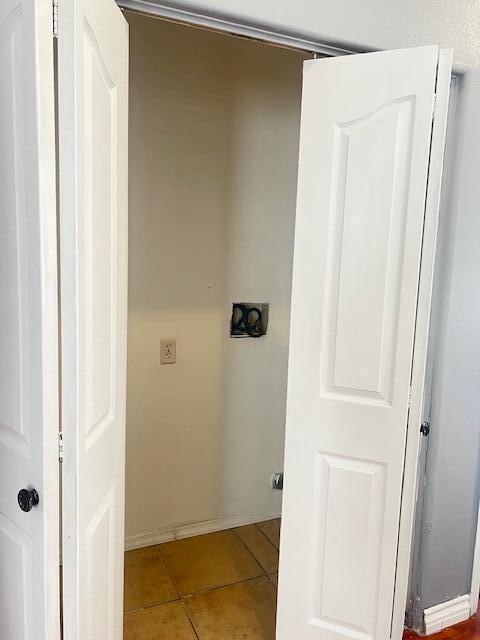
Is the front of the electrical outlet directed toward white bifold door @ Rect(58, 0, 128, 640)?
yes

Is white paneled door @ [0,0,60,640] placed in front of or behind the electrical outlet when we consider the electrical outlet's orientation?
in front

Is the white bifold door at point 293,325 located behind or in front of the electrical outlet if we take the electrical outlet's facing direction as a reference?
in front

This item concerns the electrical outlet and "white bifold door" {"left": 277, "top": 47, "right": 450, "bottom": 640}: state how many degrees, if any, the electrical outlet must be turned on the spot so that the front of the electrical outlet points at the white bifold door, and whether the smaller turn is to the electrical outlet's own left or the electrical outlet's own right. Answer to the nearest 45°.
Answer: approximately 45° to the electrical outlet's own left

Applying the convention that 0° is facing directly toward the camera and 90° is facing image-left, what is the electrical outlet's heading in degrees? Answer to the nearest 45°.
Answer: approximately 0°
